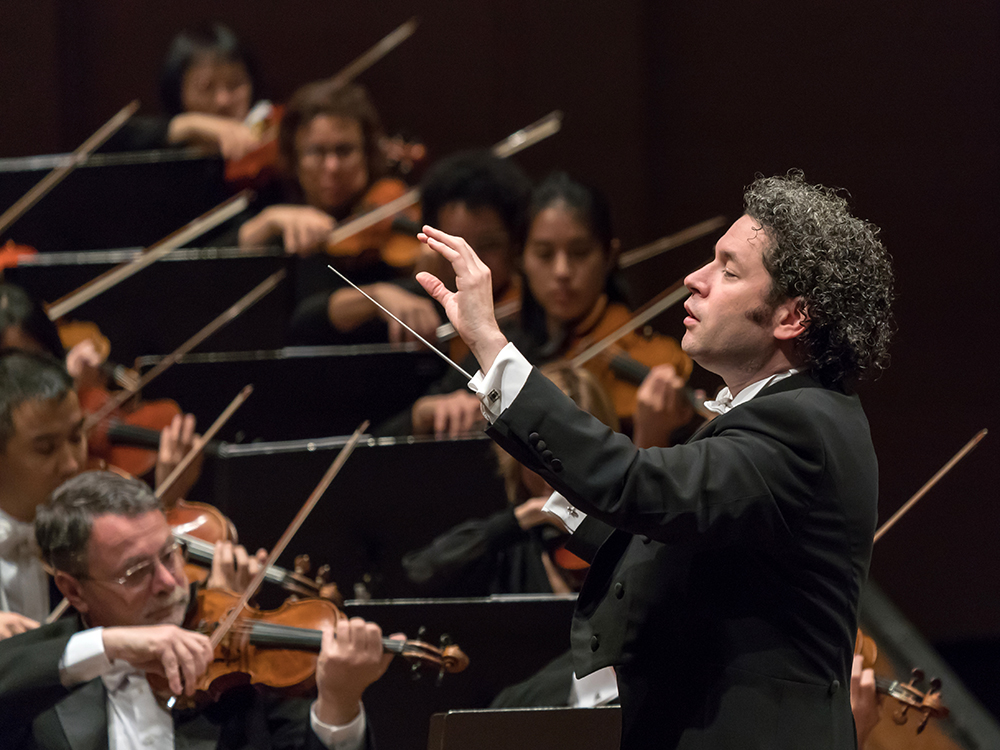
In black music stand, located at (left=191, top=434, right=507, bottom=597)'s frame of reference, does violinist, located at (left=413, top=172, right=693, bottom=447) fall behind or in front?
in front

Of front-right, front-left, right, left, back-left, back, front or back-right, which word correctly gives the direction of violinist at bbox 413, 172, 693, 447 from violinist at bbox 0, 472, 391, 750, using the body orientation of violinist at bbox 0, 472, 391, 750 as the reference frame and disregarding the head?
left

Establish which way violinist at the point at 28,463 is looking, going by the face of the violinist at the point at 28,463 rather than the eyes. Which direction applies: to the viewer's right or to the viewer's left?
to the viewer's right

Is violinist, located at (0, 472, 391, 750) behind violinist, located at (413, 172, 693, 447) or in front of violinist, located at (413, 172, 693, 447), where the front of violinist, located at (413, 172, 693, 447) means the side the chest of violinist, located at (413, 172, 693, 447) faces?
in front

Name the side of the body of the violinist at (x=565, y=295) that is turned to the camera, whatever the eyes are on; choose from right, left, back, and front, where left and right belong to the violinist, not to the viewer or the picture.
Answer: front

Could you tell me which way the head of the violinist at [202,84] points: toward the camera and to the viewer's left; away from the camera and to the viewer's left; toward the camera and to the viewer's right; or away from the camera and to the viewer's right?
toward the camera and to the viewer's right

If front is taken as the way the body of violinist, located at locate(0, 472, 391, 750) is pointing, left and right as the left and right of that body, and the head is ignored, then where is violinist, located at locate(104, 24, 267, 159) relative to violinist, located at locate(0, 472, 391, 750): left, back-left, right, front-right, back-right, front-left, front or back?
back-left

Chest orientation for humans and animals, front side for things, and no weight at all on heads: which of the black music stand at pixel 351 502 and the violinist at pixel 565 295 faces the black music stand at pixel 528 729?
the violinist

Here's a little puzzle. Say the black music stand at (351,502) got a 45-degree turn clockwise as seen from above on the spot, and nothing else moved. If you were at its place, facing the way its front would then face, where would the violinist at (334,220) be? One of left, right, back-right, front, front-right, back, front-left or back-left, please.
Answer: front-left

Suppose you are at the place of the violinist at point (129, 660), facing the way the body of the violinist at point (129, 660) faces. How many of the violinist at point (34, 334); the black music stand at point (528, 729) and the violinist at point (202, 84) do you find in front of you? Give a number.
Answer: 1

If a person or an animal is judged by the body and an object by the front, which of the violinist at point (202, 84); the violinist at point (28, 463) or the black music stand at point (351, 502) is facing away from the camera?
the black music stand

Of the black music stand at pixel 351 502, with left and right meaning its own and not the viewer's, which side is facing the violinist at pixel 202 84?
front

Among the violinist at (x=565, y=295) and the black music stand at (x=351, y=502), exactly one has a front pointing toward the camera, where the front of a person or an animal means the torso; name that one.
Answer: the violinist

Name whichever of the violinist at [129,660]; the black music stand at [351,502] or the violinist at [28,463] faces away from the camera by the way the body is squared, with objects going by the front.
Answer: the black music stand

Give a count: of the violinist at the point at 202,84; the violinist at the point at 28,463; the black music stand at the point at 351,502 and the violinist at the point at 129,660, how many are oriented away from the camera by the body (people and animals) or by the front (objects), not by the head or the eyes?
1

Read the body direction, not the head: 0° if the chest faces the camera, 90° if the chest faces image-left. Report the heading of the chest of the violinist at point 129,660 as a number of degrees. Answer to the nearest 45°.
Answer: approximately 315°

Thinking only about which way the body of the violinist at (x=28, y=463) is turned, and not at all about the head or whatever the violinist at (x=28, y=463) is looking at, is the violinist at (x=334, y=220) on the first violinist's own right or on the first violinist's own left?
on the first violinist's own left

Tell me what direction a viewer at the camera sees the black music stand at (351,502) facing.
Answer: facing away from the viewer

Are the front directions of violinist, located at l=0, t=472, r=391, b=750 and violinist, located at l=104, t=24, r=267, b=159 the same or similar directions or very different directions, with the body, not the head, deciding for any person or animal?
same or similar directions
